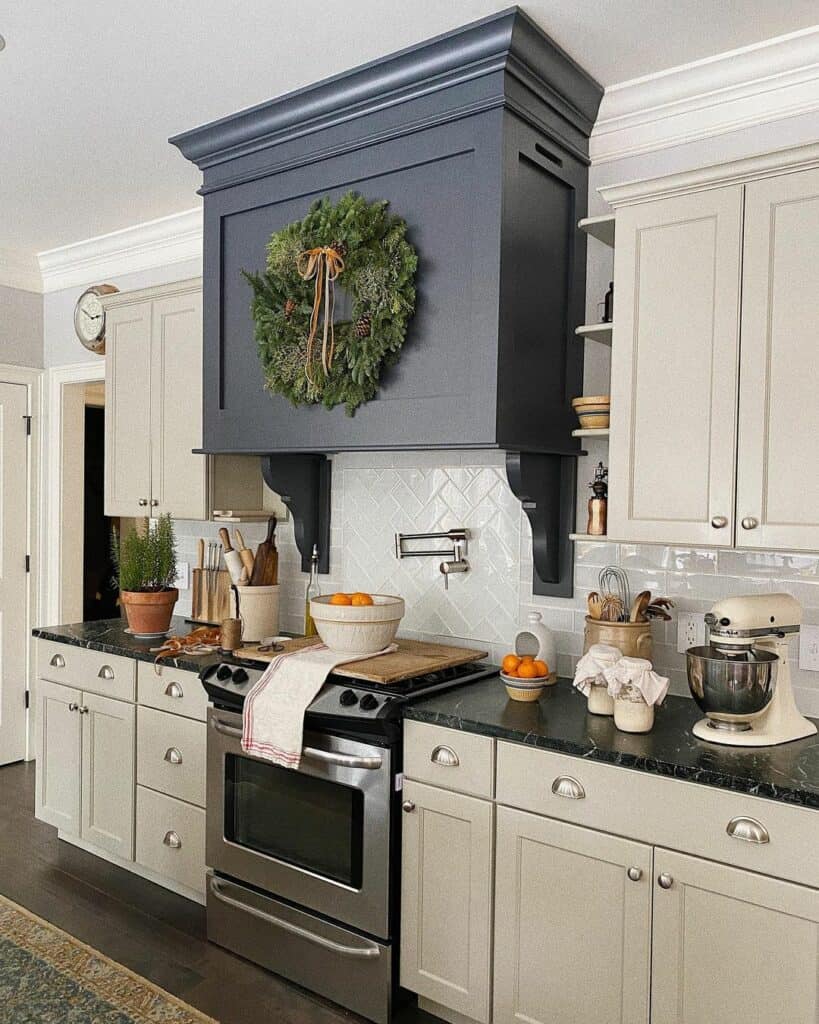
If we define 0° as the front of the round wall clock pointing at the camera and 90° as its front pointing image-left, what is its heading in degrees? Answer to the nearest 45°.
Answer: approximately 45°

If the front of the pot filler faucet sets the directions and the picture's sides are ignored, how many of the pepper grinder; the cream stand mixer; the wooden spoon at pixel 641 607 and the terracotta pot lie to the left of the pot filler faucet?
3

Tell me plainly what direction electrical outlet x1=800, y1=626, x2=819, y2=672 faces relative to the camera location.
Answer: facing the viewer

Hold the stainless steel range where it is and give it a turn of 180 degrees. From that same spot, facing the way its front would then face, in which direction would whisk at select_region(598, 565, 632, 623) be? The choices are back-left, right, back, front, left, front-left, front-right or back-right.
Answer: front-right

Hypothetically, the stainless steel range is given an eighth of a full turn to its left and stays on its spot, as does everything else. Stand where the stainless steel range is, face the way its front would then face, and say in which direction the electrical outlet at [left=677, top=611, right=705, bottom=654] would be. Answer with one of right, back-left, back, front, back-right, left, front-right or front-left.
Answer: left

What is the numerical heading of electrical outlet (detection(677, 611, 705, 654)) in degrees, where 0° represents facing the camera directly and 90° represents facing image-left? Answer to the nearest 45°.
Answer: approximately 0°

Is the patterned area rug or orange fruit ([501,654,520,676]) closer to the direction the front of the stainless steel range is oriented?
the patterned area rug

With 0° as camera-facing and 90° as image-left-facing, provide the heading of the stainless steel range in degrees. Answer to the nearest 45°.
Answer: approximately 45°

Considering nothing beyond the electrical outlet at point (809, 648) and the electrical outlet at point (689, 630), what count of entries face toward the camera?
2

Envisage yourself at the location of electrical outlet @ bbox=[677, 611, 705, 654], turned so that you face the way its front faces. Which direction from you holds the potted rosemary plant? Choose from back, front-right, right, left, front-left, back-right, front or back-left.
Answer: right

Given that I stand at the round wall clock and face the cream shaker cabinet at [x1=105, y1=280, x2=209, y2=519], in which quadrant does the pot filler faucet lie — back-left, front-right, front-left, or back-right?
front-left

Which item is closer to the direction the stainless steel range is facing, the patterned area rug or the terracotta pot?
the patterned area rug
